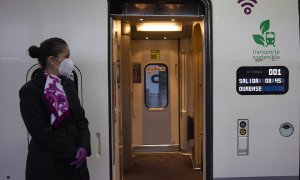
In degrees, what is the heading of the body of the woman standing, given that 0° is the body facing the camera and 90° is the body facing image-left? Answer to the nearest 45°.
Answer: approximately 315°

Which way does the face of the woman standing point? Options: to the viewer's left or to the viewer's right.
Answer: to the viewer's right
